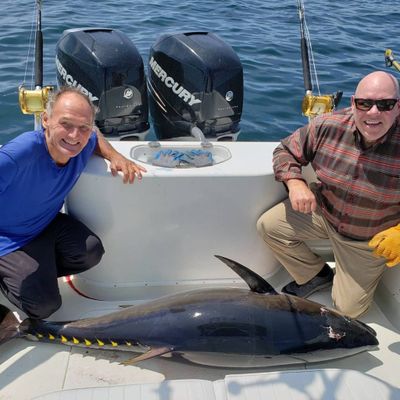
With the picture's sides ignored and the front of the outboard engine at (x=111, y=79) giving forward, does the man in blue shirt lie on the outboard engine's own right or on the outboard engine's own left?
on the outboard engine's own right

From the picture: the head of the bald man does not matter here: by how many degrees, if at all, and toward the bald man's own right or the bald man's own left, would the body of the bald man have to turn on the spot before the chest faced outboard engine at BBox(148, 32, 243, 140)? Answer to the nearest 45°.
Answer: approximately 135° to the bald man's own right

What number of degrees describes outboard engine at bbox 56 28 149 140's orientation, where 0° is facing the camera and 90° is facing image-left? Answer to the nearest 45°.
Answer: approximately 315°

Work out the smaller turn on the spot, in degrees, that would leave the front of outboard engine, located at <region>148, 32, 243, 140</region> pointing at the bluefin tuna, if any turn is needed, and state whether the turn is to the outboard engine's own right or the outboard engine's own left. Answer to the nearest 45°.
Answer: approximately 45° to the outboard engine's own right

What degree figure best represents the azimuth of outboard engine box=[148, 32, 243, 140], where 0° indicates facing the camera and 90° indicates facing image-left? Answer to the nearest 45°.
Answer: approximately 315°

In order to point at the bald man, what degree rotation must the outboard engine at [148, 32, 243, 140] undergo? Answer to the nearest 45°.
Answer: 0° — it already faces them
